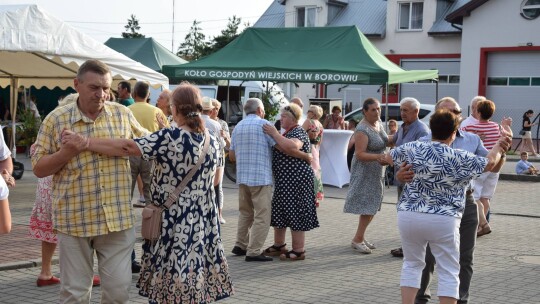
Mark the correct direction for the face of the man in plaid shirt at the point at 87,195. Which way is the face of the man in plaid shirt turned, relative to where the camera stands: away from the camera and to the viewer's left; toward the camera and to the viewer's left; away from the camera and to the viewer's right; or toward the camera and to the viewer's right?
toward the camera and to the viewer's right

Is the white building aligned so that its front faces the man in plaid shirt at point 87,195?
yes

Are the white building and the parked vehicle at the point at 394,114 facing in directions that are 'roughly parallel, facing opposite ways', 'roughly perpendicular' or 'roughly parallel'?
roughly perpendicular

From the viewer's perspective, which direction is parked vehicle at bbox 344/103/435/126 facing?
to the viewer's left

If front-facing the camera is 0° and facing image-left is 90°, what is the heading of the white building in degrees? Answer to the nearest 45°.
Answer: approximately 0°

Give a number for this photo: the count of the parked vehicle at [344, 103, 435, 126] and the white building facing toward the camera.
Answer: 1

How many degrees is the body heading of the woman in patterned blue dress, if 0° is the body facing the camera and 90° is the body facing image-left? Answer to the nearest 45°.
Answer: approximately 135°

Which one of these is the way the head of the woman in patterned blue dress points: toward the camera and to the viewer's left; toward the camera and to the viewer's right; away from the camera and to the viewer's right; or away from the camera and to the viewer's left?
away from the camera and to the viewer's left

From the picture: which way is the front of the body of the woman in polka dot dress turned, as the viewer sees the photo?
to the viewer's left

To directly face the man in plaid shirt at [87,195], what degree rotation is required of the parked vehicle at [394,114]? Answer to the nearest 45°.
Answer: approximately 90° to its left
